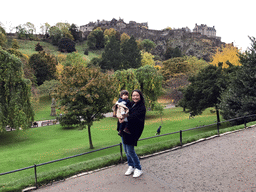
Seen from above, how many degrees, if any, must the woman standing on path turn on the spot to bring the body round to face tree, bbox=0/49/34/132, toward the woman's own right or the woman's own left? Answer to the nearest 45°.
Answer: approximately 90° to the woman's own right

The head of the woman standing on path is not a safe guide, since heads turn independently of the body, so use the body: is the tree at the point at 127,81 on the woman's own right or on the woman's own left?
on the woman's own right

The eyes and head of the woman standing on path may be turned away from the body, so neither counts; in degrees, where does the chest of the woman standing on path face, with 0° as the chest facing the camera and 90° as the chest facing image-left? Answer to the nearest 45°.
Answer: approximately 45°

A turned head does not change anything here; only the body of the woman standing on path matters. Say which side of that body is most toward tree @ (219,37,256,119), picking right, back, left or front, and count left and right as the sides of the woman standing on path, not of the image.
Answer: back

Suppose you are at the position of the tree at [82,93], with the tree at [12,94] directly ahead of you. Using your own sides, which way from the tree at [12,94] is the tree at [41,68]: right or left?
right

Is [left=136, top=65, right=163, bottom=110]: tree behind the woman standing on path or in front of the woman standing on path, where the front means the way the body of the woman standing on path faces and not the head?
behind

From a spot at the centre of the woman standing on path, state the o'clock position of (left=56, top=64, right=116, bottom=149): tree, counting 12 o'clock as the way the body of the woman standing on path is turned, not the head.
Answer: The tree is roughly at 4 o'clock from the woman standing on path.

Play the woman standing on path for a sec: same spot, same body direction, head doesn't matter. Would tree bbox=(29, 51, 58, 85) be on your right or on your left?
on your right
